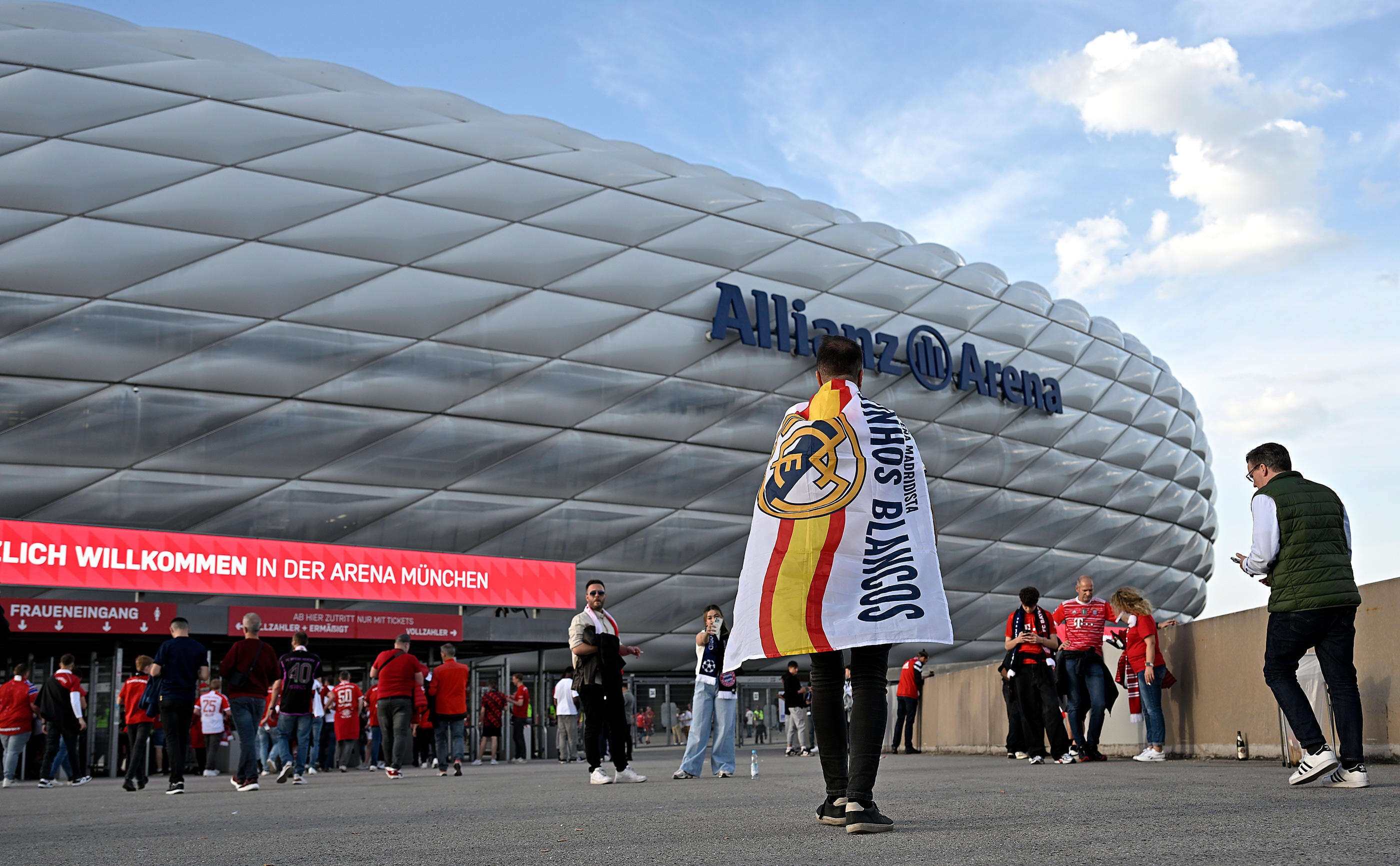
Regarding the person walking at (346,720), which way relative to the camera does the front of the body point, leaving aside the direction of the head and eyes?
away from the camera

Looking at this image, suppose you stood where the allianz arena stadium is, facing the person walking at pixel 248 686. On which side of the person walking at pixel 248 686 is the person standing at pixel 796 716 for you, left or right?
left

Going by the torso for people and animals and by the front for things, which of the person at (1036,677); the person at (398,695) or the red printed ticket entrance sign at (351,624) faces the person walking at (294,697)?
the red printed ticket entrance sign

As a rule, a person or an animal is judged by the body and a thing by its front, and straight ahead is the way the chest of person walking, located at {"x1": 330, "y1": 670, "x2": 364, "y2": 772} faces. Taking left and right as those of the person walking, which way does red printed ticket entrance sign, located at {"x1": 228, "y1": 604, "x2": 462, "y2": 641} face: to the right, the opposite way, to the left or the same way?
the opposite way

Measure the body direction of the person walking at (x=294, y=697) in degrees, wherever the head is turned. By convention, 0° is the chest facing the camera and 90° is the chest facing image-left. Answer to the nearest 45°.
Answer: approximately 180°

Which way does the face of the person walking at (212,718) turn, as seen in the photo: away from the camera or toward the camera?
away from the camera

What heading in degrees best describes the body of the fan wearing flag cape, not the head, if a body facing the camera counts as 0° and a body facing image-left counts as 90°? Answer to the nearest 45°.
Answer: approximately 180°
